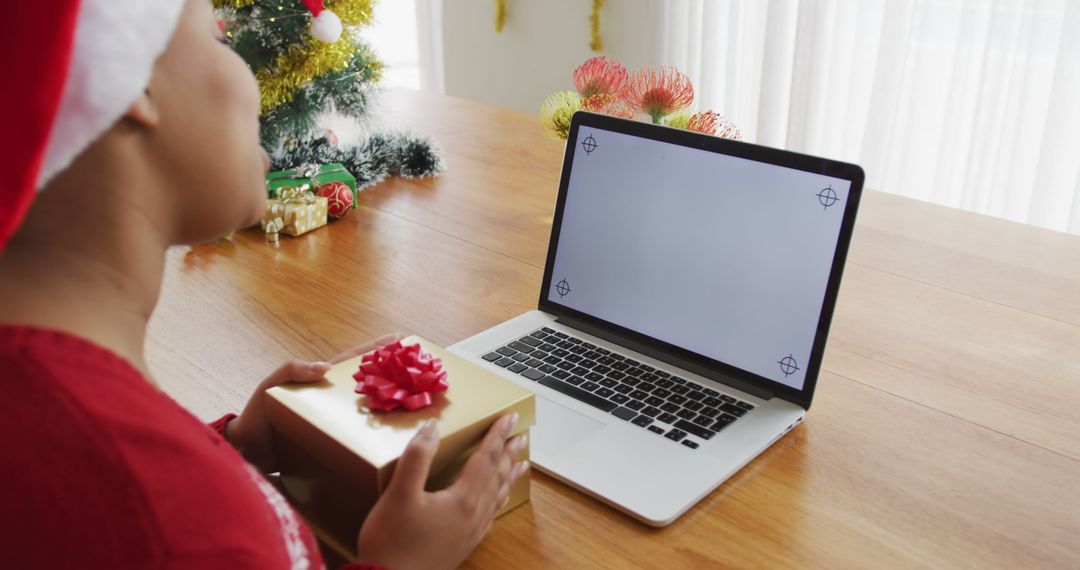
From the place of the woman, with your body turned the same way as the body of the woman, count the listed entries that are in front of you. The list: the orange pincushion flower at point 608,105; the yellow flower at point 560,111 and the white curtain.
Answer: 3

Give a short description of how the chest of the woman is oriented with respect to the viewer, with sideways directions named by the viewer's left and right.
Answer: facing away from the viewer and to the right of the viewer

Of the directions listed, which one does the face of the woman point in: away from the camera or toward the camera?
away from the camera

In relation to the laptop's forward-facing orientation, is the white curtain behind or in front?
behind

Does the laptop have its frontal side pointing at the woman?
yes

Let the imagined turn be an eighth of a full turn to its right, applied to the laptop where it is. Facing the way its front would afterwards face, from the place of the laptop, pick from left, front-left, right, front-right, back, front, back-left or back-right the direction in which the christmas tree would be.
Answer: front-right

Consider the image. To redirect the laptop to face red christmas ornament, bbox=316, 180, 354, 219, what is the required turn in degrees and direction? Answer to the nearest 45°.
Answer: approximately 90° to its right

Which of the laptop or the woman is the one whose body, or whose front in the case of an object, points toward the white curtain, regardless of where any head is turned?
the woman

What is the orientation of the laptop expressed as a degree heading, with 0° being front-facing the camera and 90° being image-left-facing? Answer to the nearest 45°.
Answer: approximately 45°

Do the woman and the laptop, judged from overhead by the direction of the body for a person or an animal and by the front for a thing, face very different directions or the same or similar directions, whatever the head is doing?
very different directions

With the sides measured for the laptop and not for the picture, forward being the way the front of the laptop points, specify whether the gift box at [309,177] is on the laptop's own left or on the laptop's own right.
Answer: on the laptop's own right

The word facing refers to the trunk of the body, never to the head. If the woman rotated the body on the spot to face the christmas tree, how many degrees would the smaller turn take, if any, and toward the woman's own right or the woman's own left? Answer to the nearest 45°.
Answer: approximately 45° to the woman's own left
